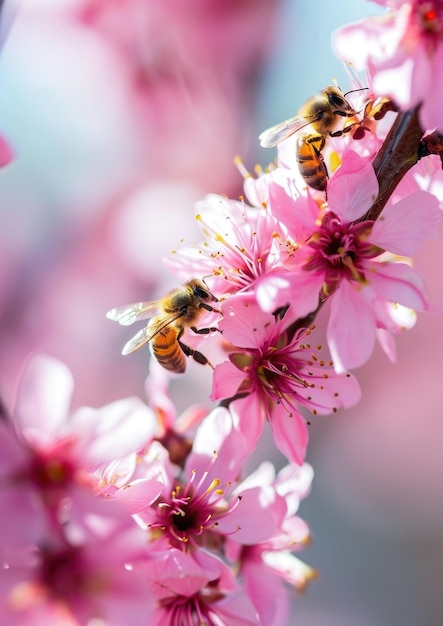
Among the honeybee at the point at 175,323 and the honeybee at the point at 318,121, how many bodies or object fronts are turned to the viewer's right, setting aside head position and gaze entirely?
2

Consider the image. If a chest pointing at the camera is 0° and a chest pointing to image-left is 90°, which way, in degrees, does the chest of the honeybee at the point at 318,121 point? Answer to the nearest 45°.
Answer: approximately 270°

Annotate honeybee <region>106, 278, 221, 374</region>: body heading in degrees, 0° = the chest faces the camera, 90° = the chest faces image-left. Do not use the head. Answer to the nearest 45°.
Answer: approximately 270°
